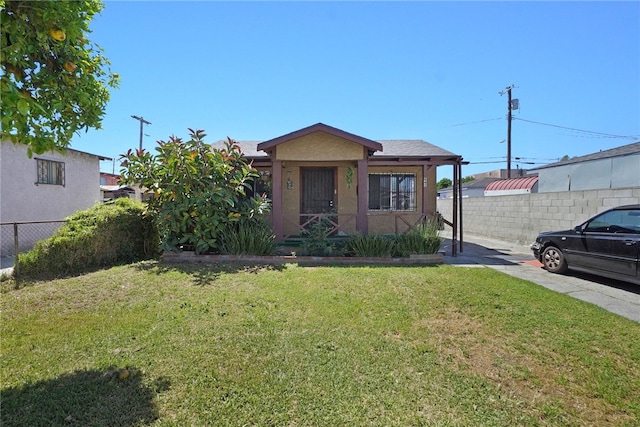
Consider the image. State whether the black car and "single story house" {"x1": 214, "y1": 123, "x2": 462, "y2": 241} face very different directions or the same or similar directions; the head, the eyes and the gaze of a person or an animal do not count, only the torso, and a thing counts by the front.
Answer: very different directions

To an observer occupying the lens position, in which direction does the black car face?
facing away from the viewer and to the left of the viewer

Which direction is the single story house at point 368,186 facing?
toward the camera

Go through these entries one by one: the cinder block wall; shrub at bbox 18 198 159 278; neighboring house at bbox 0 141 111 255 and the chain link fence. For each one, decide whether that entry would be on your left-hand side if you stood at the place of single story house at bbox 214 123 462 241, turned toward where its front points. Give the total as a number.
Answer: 1

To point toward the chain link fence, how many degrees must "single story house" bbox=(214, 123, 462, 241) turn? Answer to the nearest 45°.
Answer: approximately 90° to its right

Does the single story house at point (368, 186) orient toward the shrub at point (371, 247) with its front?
yes

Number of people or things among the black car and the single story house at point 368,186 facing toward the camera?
1

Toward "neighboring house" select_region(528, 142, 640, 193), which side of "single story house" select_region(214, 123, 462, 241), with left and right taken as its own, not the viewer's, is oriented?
left

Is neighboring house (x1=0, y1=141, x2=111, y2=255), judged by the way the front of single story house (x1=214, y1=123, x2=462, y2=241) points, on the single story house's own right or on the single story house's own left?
on the single story house's own right

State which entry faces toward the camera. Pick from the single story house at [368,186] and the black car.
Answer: the single story house

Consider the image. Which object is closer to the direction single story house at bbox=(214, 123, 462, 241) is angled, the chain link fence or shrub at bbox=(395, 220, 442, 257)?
the shrub

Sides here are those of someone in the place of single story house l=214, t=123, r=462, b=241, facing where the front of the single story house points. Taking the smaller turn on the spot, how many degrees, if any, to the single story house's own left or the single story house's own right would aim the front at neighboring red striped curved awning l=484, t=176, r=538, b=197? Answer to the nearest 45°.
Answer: approximately 135° to the single story house's own left
